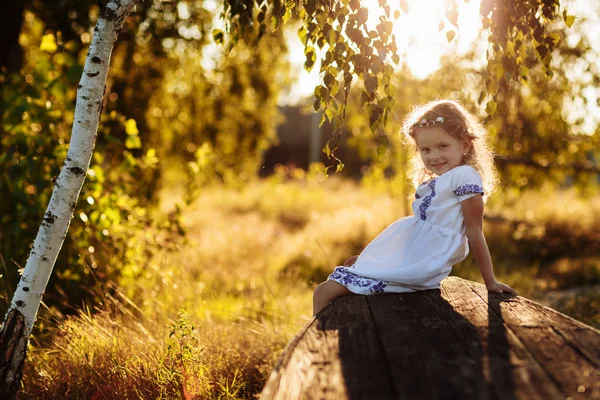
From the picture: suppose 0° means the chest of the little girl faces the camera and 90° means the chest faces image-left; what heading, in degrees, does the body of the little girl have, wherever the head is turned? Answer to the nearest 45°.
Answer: approximately 45°

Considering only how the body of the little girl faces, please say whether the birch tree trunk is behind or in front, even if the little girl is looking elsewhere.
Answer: in front
